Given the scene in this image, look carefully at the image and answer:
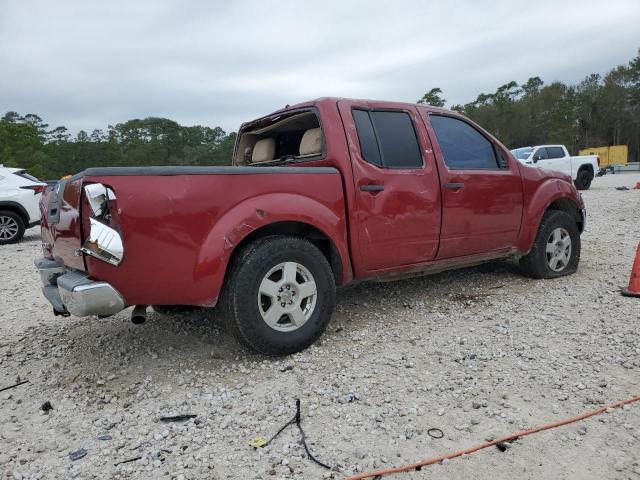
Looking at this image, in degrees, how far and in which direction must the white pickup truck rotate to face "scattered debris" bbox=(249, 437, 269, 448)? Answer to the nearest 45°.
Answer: approximately 45° to its left

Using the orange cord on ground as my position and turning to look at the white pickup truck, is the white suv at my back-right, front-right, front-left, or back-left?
front-left

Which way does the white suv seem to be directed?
to the viewer's left

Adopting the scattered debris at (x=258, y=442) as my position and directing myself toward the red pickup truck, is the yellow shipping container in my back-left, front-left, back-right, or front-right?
front-right

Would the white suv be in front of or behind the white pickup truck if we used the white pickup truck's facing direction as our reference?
in front

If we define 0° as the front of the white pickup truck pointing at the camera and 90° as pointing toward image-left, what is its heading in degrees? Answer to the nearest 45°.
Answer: approximately 45°

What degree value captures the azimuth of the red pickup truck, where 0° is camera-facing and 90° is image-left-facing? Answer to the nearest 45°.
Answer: approximately 225°

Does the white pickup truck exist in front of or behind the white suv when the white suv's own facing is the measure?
behind

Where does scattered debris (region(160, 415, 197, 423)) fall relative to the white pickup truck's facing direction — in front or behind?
in front

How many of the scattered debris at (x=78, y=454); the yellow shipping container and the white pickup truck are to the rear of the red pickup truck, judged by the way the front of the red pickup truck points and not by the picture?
1

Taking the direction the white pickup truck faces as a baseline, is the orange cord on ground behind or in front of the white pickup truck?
in front
